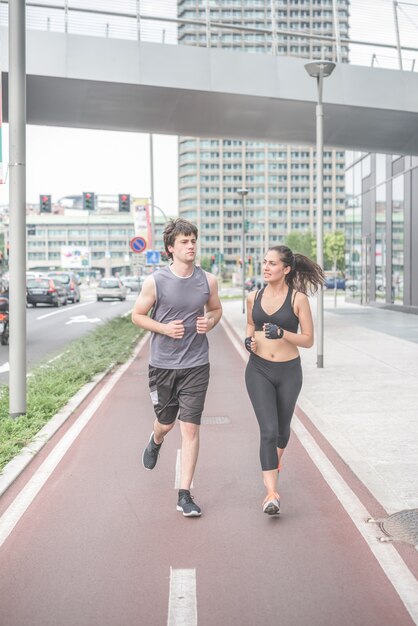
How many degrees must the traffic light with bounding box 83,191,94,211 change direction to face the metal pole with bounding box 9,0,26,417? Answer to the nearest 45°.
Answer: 0° — it already faces it

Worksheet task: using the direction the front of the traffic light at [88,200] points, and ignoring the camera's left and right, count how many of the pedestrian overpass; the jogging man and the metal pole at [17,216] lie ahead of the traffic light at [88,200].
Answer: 3

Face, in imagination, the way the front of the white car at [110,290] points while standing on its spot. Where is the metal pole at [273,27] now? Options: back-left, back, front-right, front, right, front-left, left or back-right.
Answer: back

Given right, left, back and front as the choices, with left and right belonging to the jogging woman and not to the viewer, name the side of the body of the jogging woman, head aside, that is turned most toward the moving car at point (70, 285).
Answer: back

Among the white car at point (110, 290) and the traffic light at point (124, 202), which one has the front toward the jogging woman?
the traffic light

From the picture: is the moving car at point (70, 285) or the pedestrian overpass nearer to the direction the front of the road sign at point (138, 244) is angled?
the pedestrian overpass

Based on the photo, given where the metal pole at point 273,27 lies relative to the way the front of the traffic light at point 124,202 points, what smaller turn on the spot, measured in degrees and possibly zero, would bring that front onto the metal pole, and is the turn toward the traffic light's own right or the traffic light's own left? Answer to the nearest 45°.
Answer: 0° — it already faces it

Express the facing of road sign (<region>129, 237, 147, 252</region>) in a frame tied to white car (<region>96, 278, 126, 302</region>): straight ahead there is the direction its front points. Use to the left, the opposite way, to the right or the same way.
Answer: the opposite way

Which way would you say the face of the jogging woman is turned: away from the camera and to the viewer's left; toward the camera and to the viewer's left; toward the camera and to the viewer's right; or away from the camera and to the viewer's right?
toward the camera and to the viewer's left
